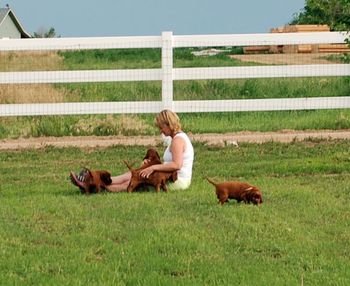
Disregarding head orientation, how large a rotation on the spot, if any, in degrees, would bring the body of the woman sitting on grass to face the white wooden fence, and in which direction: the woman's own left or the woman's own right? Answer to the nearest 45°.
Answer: approximately 90° to the woman's own right

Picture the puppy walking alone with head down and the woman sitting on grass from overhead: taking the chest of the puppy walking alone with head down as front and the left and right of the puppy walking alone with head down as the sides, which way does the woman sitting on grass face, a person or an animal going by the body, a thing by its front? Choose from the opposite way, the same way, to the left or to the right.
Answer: the opposite way

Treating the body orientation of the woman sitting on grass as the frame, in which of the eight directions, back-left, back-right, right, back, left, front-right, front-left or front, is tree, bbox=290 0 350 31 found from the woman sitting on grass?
back-right

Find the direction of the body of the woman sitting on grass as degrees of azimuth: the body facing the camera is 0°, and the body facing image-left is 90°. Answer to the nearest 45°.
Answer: approximately 90°

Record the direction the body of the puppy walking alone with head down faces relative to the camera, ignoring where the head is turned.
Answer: to the viewer's right

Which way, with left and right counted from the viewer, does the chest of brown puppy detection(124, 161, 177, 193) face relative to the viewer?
facing to the right of the viewer
